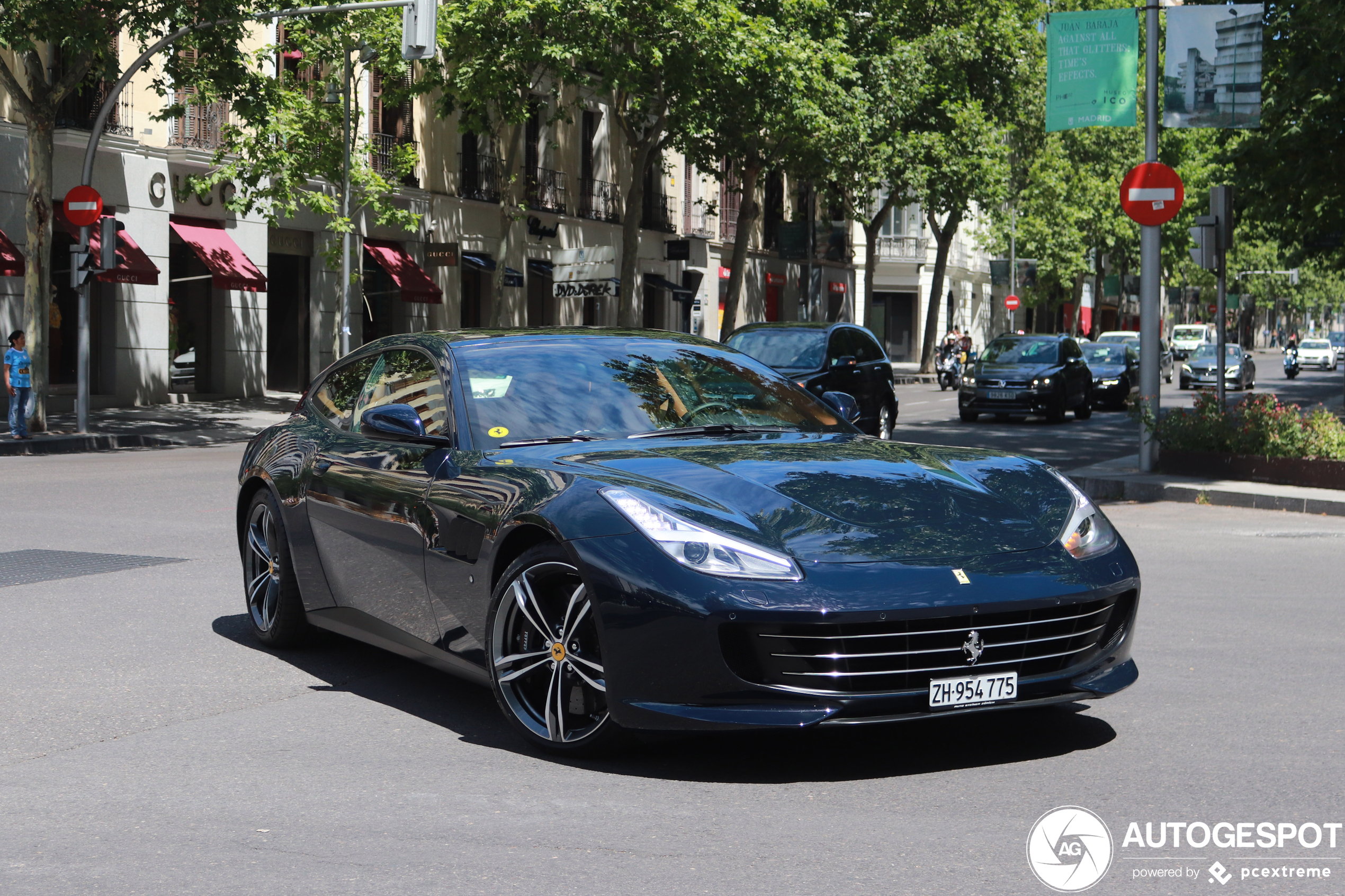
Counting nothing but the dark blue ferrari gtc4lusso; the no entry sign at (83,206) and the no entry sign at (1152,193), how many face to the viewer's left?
0

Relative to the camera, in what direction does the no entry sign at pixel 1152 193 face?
facing the viewer

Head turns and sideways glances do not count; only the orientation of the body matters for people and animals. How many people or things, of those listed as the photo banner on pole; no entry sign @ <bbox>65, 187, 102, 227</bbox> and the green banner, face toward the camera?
3

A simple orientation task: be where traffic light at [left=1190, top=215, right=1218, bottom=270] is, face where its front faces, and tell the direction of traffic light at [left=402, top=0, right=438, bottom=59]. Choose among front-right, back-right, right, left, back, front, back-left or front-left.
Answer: front

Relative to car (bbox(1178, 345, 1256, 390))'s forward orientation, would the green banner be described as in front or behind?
in front

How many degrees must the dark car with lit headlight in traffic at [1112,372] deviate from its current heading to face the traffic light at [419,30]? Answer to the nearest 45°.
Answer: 0° — it already faces it

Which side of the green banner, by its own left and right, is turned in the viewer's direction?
front

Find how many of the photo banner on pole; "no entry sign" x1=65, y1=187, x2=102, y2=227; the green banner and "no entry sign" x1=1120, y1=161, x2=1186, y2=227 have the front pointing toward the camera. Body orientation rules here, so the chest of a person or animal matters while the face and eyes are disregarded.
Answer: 4
